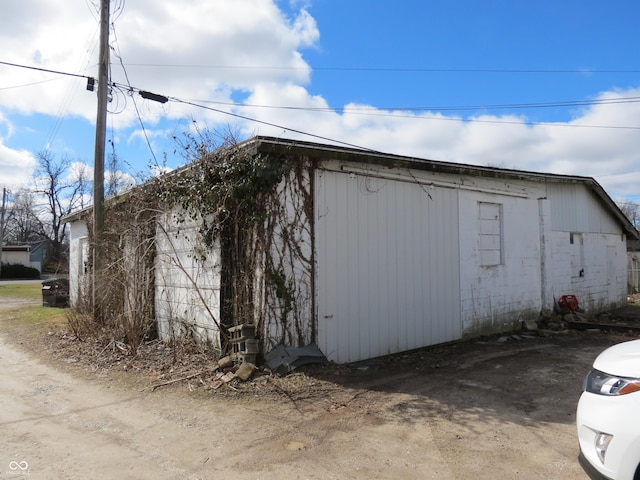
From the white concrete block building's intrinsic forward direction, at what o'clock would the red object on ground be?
The red object on ground is roughly at 9 o'clock from the white concrete block building.

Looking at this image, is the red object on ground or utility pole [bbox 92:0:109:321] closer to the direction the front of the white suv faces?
the utility pole

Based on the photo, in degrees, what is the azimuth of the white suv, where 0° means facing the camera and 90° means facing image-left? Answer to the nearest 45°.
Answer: approximately 90°

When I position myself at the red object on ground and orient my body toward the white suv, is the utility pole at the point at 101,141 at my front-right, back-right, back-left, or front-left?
front-right

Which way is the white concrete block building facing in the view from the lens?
facing the viewer and to the right of the viewer

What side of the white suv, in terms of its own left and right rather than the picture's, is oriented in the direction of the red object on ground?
right
